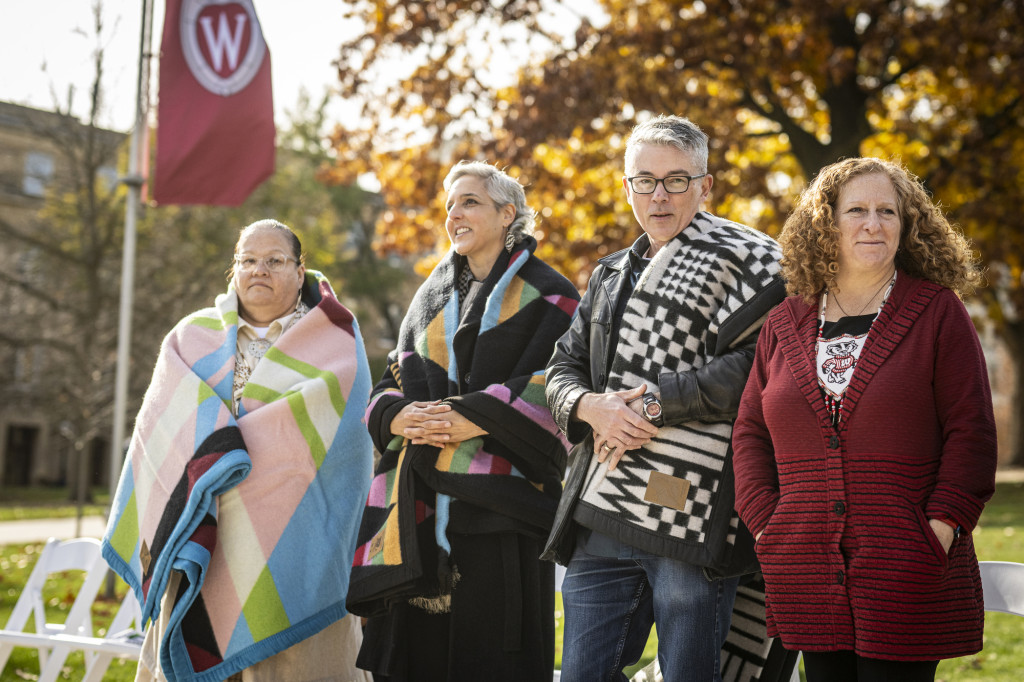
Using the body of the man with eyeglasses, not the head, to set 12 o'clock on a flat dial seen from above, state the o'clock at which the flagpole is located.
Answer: The flagpole is roughly at 3 o'clock from the man with eyeglasses.

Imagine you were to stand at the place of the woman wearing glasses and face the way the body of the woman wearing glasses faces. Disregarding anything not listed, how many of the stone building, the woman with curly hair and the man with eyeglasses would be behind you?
1

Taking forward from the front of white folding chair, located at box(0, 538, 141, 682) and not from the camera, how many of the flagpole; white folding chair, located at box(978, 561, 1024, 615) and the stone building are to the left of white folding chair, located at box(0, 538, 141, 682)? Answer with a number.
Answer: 1

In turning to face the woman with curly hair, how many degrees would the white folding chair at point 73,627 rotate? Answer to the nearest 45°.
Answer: approximately 90° to its left

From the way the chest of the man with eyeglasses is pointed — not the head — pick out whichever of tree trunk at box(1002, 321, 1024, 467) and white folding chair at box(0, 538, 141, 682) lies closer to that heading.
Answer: the white folding chair

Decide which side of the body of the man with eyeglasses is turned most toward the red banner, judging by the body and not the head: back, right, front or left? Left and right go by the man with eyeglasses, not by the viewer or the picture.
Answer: right

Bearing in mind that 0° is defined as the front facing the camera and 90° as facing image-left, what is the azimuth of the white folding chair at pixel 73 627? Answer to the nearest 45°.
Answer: approximately 45°

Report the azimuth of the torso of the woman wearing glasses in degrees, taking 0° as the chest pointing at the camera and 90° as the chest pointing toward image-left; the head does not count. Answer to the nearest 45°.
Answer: approximately 0°
